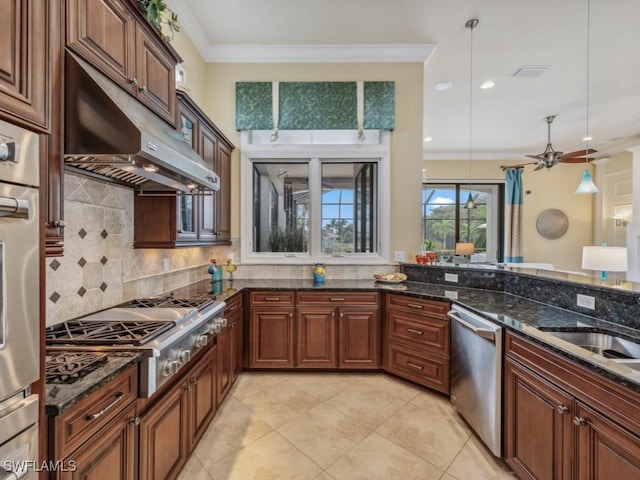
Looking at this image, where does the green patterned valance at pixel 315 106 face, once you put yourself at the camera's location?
facing the viewer

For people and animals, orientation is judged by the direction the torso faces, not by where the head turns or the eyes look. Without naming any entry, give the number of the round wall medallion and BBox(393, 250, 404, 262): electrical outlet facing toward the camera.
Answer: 2

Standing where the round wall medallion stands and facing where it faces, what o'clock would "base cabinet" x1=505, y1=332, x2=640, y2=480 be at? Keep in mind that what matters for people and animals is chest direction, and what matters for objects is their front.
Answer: The base cabinet is roughly at 12 o'clock from the round wall medallion.

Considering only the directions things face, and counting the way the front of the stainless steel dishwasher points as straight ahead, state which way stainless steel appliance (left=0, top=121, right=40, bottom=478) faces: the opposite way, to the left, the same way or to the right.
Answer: the opposite way

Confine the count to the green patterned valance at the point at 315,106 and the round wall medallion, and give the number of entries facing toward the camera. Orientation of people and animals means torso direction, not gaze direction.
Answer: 2

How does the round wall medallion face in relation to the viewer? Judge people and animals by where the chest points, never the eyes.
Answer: toward the camera

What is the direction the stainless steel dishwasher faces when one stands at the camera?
facing the viewer and to the left of the viewer

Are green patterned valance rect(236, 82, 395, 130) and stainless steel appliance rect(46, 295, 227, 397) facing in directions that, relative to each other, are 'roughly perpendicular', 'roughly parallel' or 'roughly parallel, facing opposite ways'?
roughly perpendicular

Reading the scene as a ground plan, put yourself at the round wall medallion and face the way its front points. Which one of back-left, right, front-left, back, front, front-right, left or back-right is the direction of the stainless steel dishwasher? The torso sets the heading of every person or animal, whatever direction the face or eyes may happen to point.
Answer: front

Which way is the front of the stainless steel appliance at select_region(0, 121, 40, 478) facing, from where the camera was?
facing the viewer and to the right of the viewer

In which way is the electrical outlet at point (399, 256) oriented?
toward the camera

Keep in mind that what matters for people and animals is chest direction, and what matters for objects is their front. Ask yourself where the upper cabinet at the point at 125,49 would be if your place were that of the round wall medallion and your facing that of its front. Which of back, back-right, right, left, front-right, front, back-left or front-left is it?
front

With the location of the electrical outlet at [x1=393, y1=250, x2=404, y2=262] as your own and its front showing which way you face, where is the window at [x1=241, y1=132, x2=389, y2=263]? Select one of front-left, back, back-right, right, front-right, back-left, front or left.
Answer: right

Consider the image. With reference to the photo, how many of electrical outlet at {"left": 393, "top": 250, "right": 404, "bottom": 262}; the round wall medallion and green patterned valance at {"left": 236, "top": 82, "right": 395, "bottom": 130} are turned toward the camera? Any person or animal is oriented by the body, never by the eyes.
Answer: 3

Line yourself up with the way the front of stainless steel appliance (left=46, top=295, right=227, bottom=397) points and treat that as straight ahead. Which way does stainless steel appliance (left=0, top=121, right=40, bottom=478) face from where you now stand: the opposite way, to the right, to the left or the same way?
the same way

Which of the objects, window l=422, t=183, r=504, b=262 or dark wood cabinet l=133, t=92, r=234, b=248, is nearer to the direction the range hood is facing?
the window

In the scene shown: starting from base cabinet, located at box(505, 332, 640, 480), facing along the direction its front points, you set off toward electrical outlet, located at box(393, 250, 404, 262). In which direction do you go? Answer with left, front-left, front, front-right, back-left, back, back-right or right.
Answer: right
